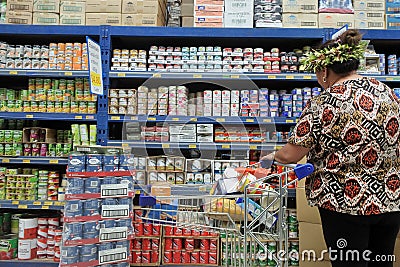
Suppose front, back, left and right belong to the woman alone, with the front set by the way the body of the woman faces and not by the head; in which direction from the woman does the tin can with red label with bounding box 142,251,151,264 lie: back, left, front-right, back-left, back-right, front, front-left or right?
front

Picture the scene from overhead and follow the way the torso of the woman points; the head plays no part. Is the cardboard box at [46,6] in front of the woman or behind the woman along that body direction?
in front

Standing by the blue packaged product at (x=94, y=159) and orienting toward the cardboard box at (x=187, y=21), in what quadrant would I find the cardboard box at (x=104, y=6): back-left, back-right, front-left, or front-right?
front-left

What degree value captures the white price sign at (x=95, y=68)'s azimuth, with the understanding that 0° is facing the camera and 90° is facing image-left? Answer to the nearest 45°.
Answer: approximately 315°

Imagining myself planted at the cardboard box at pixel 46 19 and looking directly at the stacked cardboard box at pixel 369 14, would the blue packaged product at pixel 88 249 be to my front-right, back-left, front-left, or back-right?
front-right

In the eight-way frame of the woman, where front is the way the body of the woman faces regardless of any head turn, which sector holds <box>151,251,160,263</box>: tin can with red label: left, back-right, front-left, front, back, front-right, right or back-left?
front

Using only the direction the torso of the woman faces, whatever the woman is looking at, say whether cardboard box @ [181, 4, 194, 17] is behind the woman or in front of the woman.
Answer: in front

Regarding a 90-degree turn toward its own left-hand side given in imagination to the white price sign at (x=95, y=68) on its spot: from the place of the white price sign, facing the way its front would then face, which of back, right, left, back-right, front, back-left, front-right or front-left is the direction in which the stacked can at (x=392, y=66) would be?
front-right

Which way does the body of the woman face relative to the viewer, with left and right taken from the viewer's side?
facing away from the viewer and to the left of the viewer

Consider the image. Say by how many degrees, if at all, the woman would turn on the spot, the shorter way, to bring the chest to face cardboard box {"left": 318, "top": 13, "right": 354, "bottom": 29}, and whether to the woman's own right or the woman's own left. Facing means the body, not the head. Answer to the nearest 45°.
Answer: approximately 45° to the woman's own right

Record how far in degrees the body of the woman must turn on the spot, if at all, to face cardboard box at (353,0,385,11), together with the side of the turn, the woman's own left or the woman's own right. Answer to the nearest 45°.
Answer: approximately 45° to the woman's own right

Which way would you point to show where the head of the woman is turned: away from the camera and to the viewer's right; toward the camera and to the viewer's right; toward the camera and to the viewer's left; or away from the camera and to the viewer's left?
away from the camera and to the viewer's left
